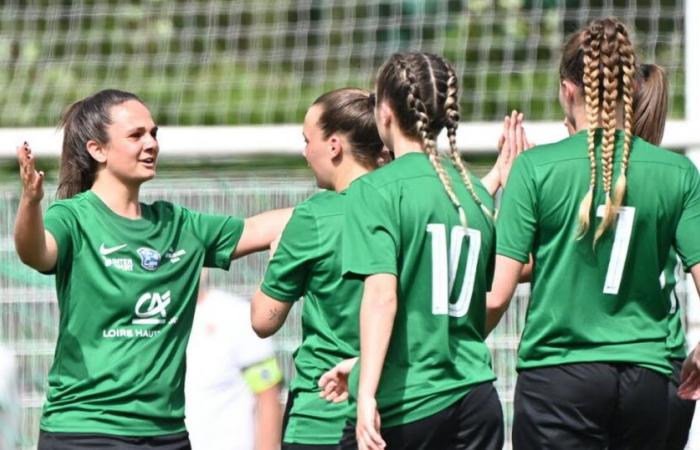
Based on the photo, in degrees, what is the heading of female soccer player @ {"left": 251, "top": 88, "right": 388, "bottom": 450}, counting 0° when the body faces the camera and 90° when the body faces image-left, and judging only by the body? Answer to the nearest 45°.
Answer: approximately 135°

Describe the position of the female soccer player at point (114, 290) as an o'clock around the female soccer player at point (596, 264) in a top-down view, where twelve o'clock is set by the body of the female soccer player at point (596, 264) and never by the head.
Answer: the female soccer player at point (114, 290) is roughly at 9 o'clock from the female soccer player at point (596, 264).

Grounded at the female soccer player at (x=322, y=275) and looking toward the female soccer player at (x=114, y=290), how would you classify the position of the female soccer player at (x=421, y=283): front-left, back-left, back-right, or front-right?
back-left

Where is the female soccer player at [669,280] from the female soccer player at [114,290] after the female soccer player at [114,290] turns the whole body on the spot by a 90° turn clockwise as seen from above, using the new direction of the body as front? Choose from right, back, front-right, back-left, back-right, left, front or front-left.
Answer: back-left

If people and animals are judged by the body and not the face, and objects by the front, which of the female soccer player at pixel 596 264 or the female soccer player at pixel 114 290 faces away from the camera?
the female soccer player at pixel 596 264

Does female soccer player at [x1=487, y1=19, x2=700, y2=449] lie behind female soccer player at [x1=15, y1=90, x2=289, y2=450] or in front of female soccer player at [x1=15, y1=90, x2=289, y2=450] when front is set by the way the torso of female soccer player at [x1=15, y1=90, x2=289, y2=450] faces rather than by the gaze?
in front

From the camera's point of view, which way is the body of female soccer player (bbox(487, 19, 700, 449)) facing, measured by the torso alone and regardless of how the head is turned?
away from the camera

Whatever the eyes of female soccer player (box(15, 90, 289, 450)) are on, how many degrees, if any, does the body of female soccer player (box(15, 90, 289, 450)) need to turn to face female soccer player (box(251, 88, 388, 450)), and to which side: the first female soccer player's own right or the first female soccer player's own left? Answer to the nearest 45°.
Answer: approximately 45° to the first female soccer player's own left

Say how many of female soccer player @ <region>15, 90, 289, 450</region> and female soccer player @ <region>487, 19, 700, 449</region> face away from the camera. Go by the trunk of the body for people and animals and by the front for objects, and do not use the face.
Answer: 1

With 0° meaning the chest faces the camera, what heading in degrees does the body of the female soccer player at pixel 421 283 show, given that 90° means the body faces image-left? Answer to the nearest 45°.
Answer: approximately 135°

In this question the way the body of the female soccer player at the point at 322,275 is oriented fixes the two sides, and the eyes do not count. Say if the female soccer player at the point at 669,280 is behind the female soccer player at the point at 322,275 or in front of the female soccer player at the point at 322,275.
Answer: behind

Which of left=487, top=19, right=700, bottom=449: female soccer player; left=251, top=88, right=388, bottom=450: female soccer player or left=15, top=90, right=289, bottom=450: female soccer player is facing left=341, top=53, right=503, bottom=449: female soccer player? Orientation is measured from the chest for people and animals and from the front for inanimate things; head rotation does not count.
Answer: left=15, top=90, right=289, bottom=450: female soccer player

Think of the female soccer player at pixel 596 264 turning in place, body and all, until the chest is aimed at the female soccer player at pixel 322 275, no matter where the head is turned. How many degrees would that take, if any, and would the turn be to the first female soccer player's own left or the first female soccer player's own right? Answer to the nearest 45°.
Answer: approximately 90° to the first female soccer player's own left

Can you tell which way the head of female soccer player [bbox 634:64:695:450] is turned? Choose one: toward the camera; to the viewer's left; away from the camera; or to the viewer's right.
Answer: away from the camera
